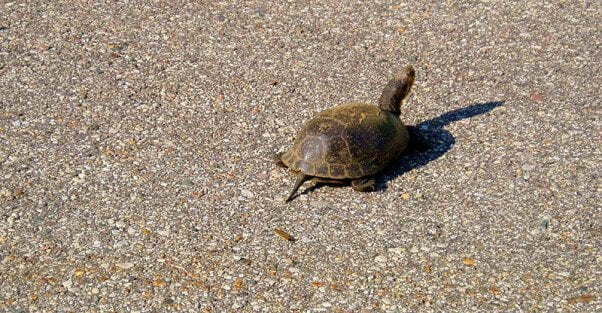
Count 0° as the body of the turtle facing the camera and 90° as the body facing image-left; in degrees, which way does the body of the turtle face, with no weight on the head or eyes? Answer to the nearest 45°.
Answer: approximately 225°
